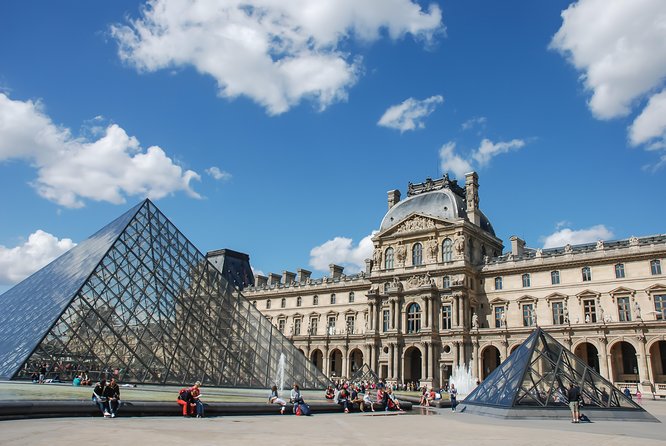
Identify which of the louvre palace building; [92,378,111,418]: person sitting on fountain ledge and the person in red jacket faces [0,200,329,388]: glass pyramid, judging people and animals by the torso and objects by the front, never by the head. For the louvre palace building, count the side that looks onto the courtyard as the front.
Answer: the louvre palace building

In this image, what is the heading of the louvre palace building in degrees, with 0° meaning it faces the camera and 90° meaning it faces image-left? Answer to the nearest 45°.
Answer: approximately 45°

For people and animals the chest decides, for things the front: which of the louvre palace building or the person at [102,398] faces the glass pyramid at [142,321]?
the louvre palace building

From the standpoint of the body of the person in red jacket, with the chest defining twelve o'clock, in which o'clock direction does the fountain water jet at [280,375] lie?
The fountain water jet is roughly at 8 o'clock from the person in red jacket.

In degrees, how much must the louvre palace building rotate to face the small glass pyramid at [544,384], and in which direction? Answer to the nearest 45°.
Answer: approximately 45° to its left

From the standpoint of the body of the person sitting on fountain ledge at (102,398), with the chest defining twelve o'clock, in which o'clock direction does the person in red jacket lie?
The person in red jacket is roughly at 10 o'clock from the person sitting on fountain ledge.

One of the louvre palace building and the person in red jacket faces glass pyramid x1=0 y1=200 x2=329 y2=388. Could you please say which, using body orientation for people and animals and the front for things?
the louvre palace building

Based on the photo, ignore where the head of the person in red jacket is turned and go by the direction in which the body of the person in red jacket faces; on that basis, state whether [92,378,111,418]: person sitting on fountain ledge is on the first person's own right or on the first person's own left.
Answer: on the first person's own right
